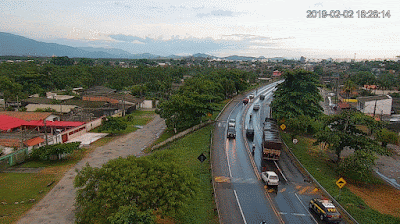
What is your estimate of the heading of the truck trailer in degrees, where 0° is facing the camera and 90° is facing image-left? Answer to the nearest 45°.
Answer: approximately 180°

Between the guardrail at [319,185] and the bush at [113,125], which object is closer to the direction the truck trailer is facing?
the bush

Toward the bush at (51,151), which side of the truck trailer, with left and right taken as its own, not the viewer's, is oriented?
left
